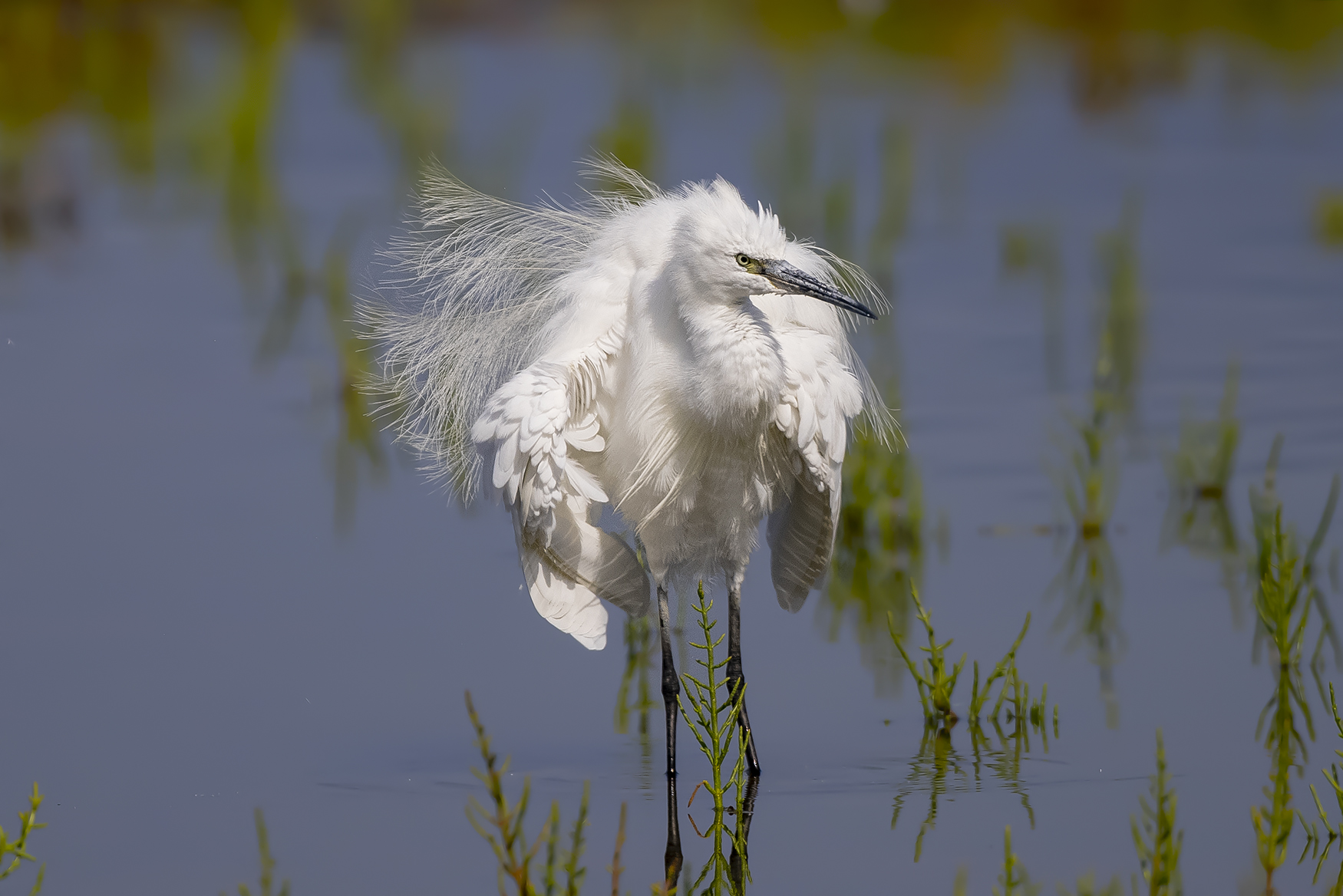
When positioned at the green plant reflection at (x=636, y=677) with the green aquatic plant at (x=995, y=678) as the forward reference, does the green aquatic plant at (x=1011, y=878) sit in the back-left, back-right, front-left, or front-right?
front-right

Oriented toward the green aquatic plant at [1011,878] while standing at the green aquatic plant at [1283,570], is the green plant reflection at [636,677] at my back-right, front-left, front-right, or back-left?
front-right

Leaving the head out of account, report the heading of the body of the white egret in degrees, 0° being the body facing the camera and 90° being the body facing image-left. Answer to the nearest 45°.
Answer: approximately 315°

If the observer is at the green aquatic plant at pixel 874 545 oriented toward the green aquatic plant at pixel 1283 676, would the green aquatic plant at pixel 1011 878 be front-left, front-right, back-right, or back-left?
front-right

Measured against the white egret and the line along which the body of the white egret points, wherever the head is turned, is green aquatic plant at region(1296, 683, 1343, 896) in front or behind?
in front

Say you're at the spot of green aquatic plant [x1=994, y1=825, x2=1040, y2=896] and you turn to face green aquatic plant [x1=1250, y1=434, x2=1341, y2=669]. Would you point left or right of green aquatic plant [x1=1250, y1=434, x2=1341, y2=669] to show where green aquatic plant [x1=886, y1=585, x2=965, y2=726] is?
left
